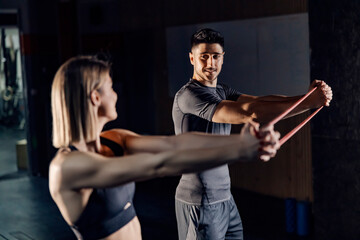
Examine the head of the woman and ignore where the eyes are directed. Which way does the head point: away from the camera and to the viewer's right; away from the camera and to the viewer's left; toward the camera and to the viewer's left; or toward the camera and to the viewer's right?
away from the camera and to the viewer's right

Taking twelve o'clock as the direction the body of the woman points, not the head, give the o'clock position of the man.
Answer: The man is roughly at 10 o'clock from the woman.

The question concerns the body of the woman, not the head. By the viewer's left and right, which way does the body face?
facing to the right of the viewer

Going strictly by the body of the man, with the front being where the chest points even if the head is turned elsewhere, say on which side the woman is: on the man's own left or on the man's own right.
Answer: on the man's own right
